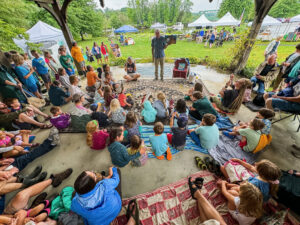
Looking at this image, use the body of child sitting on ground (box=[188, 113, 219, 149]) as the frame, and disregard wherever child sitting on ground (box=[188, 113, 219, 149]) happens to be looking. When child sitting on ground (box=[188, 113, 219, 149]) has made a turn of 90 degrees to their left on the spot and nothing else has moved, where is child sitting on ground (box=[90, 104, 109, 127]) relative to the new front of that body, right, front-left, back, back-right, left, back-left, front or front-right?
front-right

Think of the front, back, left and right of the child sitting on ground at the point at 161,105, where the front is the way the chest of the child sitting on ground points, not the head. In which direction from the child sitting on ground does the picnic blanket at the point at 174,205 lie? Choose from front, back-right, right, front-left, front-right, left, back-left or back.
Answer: back

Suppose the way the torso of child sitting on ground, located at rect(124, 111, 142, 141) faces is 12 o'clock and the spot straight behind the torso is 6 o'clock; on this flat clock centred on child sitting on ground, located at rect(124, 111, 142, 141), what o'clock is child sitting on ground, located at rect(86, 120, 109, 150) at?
child sitting on ground, located at rect(86, 120, 109, 150) is roughly at 9 o'clock from child sitting on ground, located at rect(124, 111, 142, 141).

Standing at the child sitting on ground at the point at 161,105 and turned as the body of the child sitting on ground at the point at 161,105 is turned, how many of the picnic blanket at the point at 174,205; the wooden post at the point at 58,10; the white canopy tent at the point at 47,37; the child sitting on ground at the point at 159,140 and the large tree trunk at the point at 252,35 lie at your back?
2

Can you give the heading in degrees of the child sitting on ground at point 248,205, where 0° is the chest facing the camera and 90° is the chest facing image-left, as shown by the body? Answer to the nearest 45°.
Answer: approximately 135°

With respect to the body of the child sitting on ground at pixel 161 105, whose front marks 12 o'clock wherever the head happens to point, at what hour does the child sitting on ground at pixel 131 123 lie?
the child sitting on ground at pixel 131 123 is roughly at 7 o'clock from the child sitting on ground at pixel 161 105.

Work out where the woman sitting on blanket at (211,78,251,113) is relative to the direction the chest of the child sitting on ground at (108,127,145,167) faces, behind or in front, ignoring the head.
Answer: in front

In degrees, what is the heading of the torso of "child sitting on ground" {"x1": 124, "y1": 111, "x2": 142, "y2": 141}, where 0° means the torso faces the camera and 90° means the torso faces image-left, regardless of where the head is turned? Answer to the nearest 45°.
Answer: approximately 180°

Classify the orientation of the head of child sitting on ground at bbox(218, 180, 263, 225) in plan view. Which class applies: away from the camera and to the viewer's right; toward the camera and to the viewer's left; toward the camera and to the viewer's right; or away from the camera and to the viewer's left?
away from the camera and to the viewer's left

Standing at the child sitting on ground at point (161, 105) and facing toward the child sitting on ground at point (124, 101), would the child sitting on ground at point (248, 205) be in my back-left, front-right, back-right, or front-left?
back-left

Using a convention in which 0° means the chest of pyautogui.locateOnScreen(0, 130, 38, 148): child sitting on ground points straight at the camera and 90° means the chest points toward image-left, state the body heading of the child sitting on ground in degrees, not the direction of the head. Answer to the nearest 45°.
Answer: approximately 270°

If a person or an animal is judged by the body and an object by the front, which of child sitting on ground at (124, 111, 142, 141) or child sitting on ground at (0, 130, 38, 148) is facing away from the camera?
child sitting on ground at (124, 111, 142, 141)

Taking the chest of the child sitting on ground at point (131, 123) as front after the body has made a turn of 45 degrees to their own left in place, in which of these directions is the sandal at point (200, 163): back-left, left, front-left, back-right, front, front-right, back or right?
back

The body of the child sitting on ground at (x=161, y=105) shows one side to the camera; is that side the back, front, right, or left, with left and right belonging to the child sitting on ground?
back
